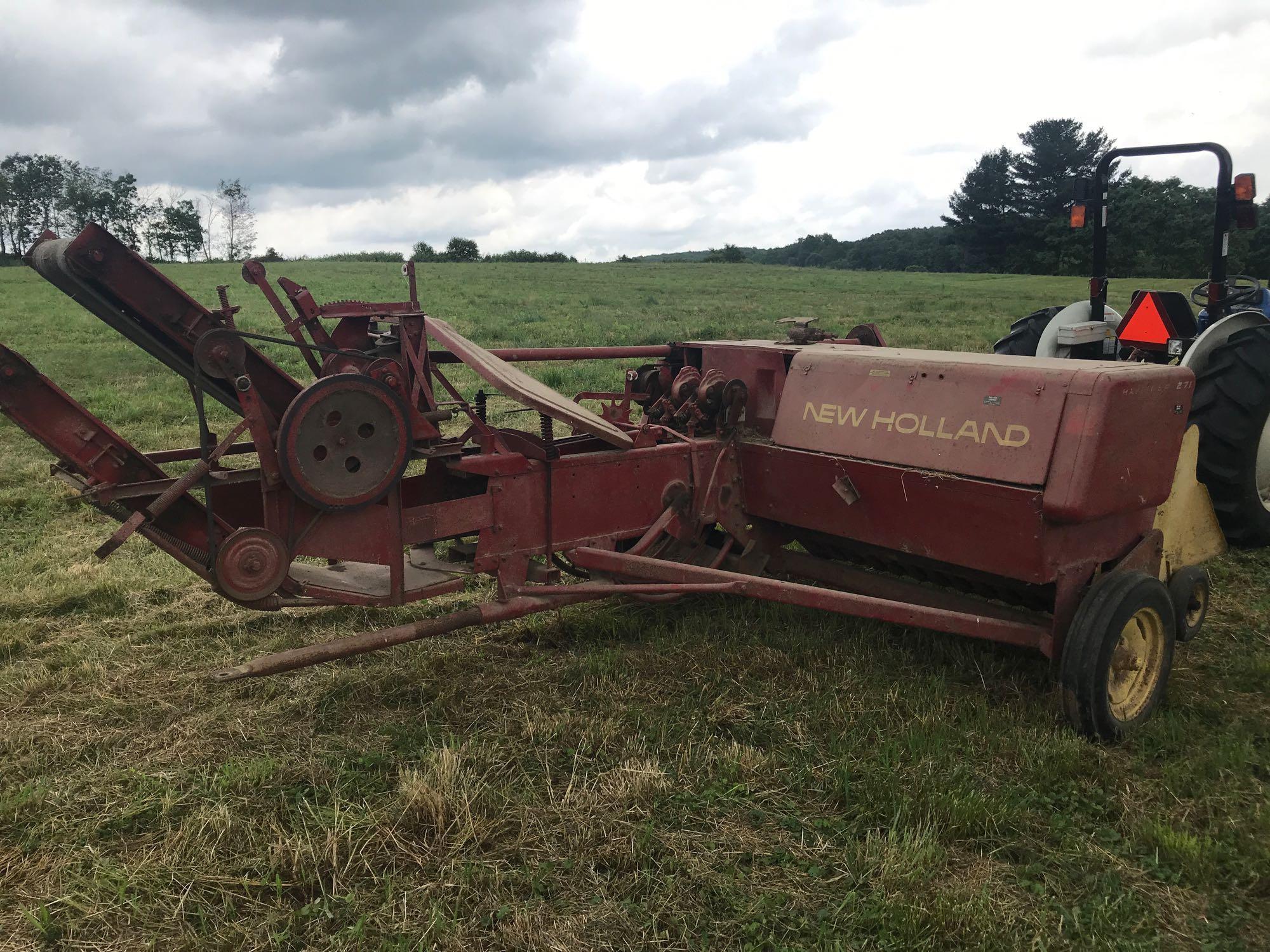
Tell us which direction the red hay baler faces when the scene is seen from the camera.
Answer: facing away from the viewer and to the right of the viewer
